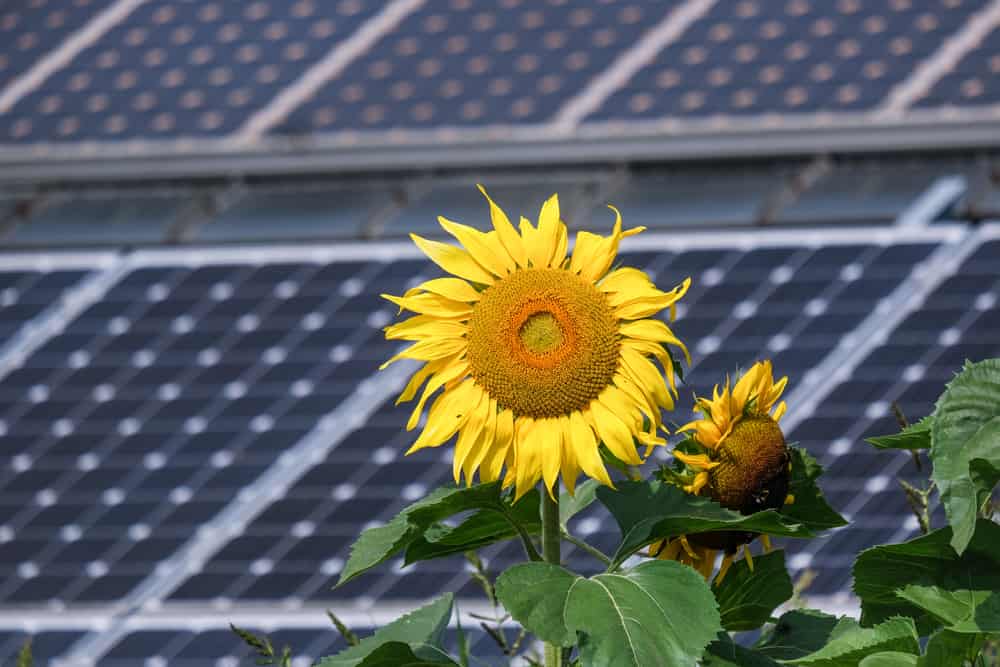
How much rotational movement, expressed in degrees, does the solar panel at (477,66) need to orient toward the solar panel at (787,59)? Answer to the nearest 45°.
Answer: approximately 135° to its left

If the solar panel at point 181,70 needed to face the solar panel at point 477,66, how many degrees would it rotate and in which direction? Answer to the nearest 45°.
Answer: approximately 135° to its left

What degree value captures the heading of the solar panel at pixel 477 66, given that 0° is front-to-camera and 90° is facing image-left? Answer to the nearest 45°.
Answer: approximately 45°

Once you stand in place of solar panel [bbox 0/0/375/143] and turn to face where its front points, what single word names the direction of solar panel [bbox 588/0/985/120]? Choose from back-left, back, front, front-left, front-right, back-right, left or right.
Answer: back-left

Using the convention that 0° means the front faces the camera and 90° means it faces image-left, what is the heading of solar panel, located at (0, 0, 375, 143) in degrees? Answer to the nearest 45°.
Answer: approximately 45°
